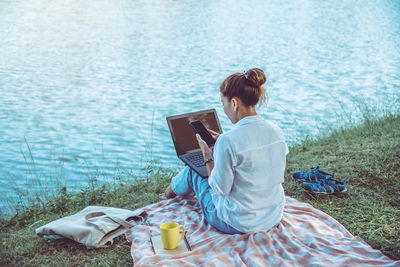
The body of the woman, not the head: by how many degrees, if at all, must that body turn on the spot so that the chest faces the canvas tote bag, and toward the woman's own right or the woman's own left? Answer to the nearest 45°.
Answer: approximately 45° to the woman's own left

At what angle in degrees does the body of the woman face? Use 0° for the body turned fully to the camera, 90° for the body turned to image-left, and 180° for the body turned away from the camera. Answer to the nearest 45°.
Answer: approximately 135°

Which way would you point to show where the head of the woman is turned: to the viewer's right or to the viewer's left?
to the viewer's left
